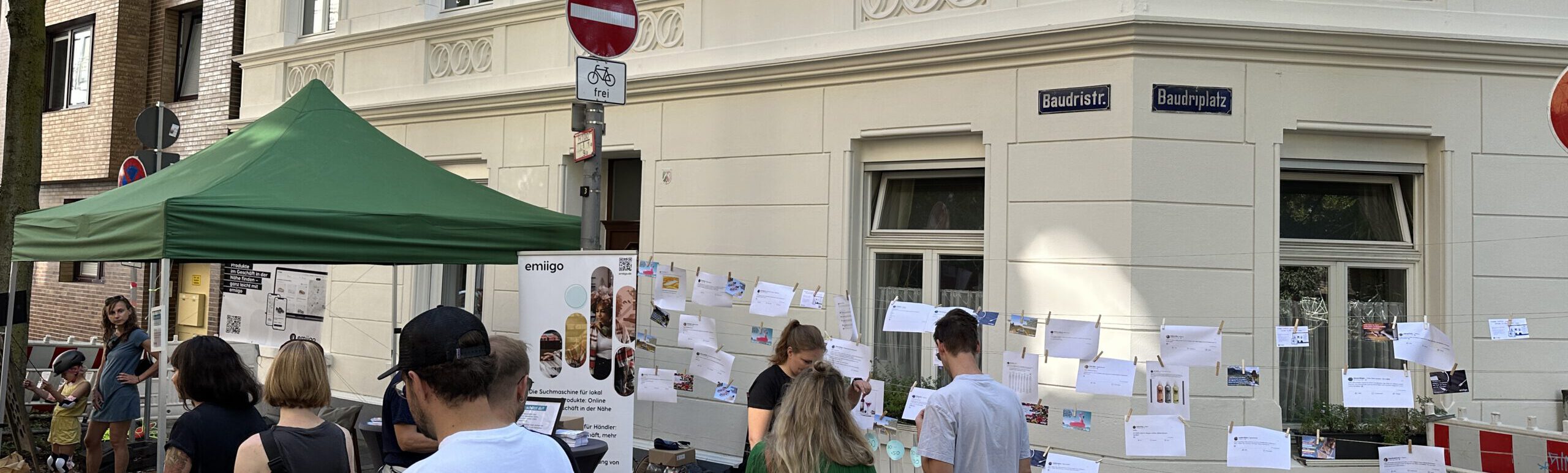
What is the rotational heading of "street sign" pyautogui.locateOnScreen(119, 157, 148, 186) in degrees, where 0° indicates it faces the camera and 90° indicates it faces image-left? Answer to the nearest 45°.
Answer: approximately 0°

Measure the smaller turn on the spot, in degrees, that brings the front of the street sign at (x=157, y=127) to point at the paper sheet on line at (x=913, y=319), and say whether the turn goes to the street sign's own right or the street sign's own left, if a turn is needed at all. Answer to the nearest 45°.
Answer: approximately 135° to the street sign's own right

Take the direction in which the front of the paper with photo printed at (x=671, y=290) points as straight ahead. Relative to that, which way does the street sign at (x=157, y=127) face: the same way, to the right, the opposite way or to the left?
the opposite way

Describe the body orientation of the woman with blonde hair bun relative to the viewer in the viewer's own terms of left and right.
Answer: facing away from the viewer

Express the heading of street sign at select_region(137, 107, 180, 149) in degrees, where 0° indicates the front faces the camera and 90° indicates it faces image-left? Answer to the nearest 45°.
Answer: approximately 180°

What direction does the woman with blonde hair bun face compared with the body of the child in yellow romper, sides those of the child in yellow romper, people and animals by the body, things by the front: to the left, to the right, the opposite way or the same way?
the opposite way

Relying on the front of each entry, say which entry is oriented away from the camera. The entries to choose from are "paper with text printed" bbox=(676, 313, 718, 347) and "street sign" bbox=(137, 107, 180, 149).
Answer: the street sign

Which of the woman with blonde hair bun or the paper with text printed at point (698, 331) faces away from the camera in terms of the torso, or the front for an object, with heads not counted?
the woman with blonde hair bun

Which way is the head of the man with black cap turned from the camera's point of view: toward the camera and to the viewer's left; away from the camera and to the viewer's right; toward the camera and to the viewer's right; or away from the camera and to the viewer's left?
away from the camera and to the viewer's left

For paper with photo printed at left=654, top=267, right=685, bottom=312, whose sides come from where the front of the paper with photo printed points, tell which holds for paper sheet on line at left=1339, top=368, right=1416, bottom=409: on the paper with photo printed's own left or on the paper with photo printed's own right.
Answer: on the paper with photo printed's own left

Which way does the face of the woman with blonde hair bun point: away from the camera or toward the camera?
away from the camera
